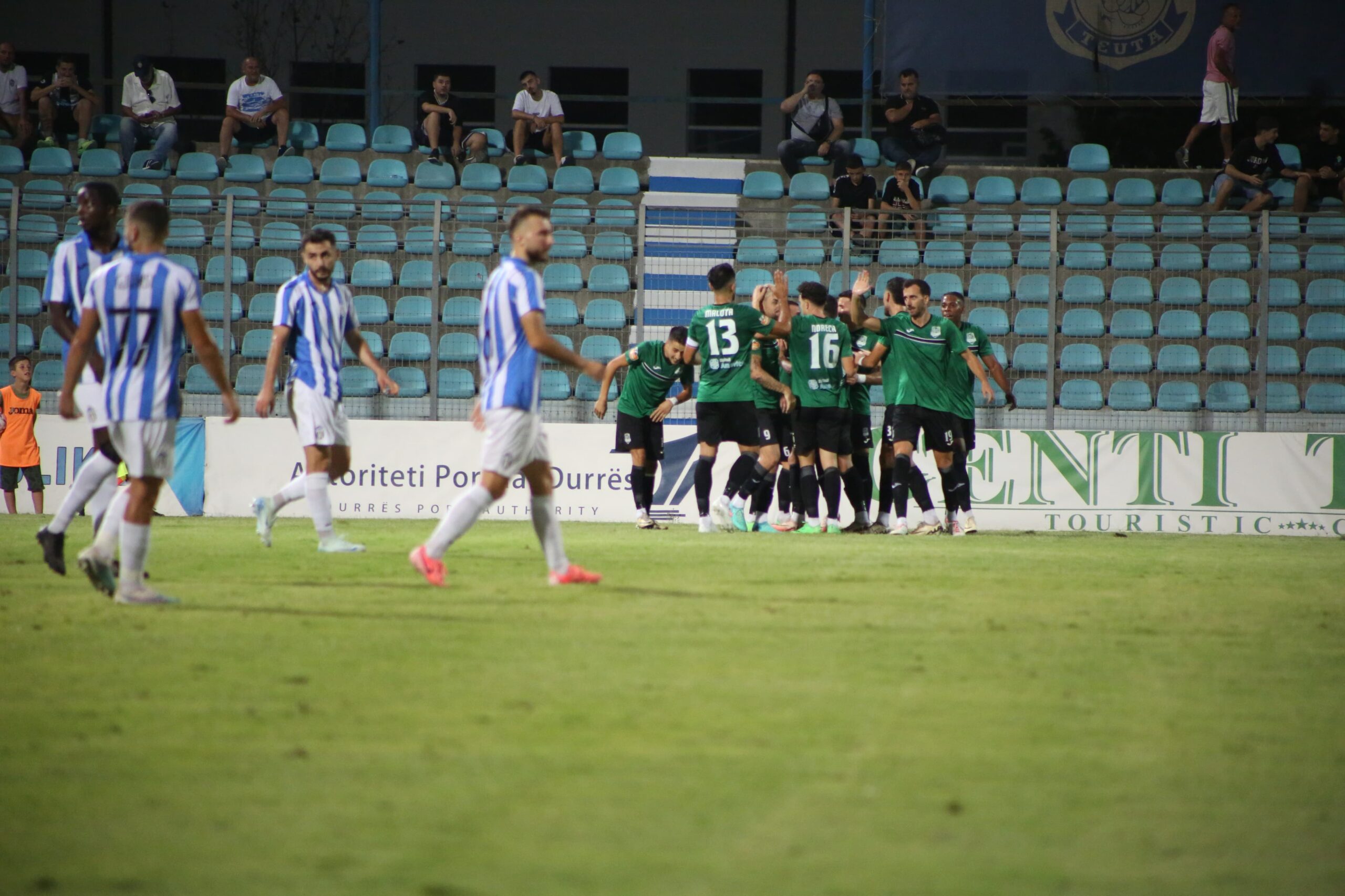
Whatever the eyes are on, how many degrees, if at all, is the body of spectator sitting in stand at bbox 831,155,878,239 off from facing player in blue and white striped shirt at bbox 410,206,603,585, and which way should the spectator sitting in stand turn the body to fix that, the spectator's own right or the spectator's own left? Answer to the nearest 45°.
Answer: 0° — they already face them

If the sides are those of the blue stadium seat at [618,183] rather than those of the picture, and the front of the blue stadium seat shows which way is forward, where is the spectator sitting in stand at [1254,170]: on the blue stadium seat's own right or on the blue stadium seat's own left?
on the blue stadium seat's own left

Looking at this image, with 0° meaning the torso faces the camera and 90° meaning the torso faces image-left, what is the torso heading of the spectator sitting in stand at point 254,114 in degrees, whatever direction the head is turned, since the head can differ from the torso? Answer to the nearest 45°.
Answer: approximately 0°

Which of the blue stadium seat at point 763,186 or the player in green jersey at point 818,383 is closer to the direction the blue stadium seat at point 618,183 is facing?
the player in green jersey

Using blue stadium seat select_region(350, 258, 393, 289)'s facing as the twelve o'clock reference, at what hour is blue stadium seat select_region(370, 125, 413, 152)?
blue stadium seat select_region(370, 125, 413, 152) is roughly at 6 o'clock from blue stadium seat select_region(350, 258, 393, 289).

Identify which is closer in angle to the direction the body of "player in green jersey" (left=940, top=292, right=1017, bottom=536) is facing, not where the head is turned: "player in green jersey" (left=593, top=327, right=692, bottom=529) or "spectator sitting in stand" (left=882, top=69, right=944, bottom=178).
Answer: the player in green jersey
